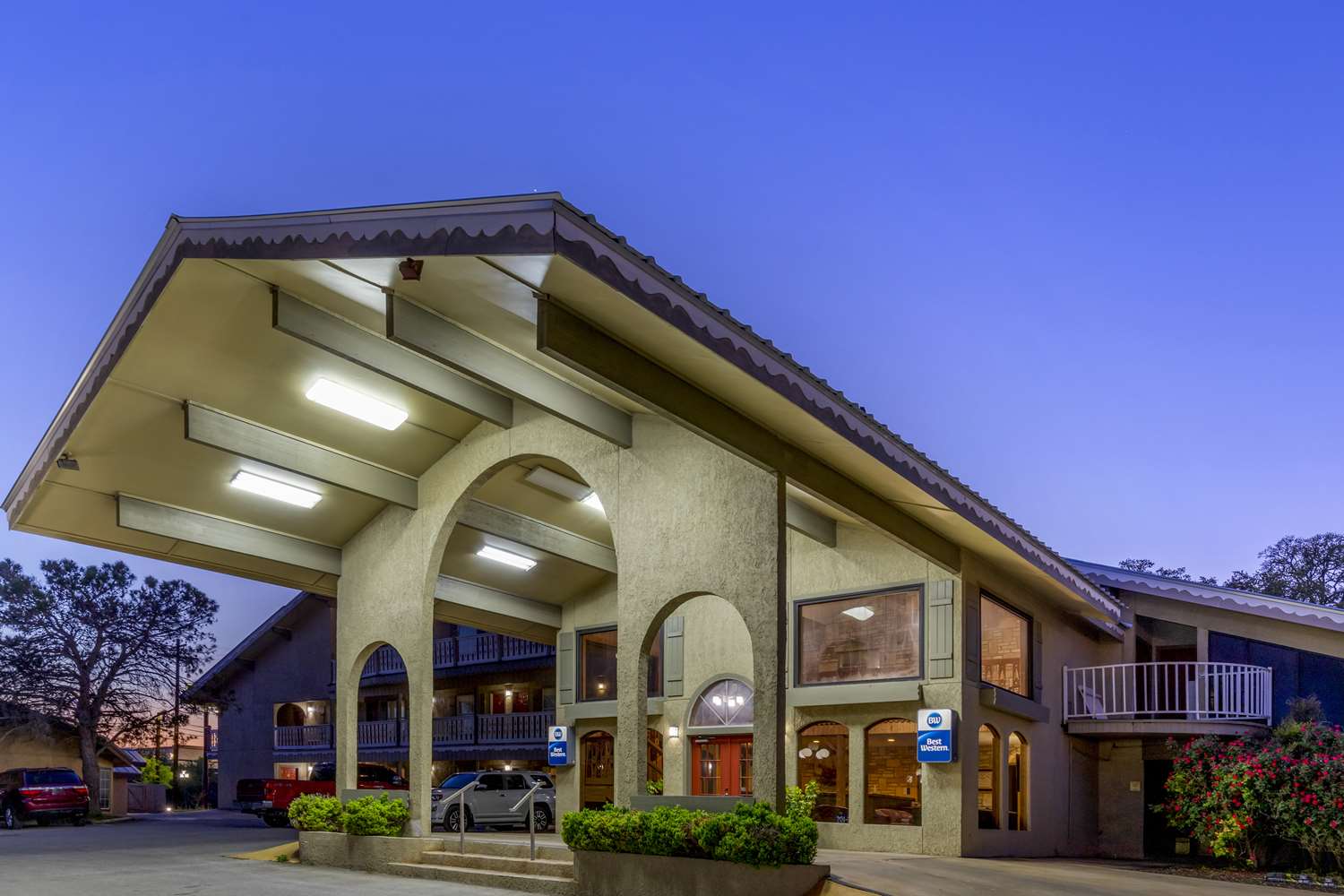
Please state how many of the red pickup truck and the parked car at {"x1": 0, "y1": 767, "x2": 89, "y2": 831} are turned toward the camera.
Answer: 0

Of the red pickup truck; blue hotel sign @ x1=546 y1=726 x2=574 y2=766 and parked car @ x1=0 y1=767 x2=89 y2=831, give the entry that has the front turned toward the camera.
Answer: the blue hotel sign

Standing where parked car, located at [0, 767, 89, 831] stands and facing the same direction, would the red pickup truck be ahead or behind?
behind

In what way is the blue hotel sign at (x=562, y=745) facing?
toward the camera

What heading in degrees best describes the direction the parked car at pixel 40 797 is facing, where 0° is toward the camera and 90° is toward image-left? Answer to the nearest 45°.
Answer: approximately 135°

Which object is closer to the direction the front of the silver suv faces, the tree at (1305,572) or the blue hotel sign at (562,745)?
the blue hotel sign

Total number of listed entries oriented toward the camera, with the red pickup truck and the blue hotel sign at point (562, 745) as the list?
1

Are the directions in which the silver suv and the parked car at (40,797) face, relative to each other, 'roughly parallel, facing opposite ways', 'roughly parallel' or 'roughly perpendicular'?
roughly perpendicular

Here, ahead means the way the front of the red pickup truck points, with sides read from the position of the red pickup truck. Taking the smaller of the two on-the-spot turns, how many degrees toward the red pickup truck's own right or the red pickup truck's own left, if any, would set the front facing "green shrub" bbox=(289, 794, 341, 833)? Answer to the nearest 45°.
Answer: approximately 135° to the red pickup truck's own right

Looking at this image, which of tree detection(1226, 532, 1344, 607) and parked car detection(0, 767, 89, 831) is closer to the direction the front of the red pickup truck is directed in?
the tree

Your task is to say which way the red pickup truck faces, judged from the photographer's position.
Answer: facing away from the viewer and to the right of the viewer

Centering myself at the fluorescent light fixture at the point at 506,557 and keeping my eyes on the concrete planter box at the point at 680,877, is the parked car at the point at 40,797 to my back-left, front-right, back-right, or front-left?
back-right
